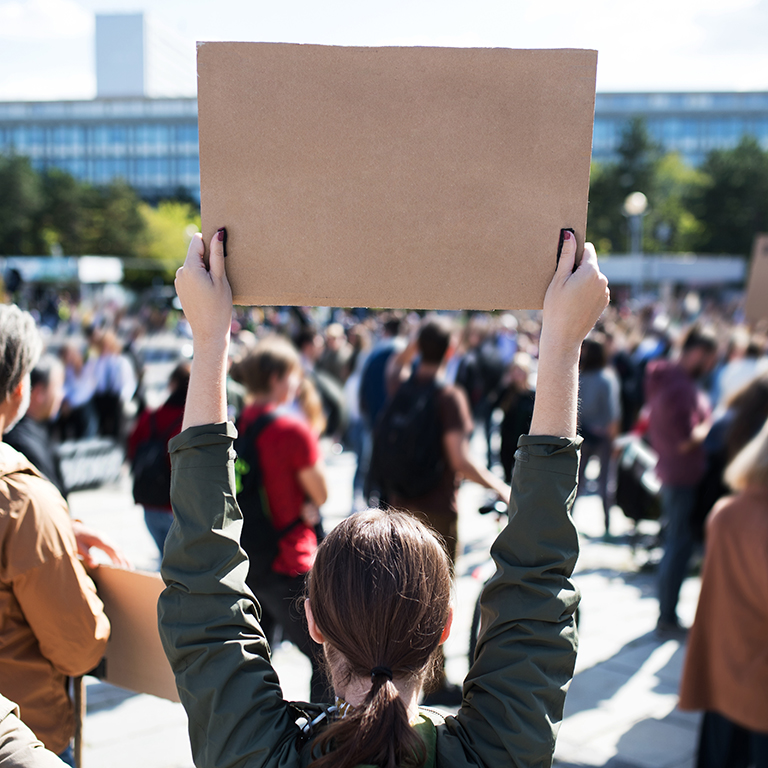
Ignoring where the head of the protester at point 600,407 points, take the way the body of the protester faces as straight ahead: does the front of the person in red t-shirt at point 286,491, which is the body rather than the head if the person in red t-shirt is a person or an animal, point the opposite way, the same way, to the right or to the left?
to the right

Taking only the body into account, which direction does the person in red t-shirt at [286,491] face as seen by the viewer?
to the viewer's right

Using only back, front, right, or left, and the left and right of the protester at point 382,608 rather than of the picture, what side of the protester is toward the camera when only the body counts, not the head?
back

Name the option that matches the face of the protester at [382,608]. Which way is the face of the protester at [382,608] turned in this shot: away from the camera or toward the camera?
away from the camera

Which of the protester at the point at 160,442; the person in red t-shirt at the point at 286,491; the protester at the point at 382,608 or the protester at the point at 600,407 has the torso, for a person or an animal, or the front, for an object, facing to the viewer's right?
the person in red t-shirt

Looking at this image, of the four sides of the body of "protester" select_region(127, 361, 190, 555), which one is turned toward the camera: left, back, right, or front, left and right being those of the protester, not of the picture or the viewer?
back

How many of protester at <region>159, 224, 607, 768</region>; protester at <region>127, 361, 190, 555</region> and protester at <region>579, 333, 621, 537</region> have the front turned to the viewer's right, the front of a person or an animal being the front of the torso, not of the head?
0

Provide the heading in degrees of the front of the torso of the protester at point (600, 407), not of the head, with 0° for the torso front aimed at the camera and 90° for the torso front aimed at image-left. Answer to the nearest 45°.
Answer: approximately 180°

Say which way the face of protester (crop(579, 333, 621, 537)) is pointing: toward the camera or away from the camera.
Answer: away from the camera

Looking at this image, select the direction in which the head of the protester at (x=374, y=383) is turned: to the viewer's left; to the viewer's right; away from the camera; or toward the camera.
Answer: away from the camera
